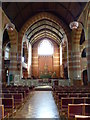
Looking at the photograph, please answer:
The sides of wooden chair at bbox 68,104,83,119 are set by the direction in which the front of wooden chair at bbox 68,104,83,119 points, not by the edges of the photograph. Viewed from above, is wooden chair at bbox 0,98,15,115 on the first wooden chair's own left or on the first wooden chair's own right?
on the first wooden chair's own left

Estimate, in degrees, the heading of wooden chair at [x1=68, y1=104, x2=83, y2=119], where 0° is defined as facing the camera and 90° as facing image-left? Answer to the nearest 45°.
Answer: approximately 180°
